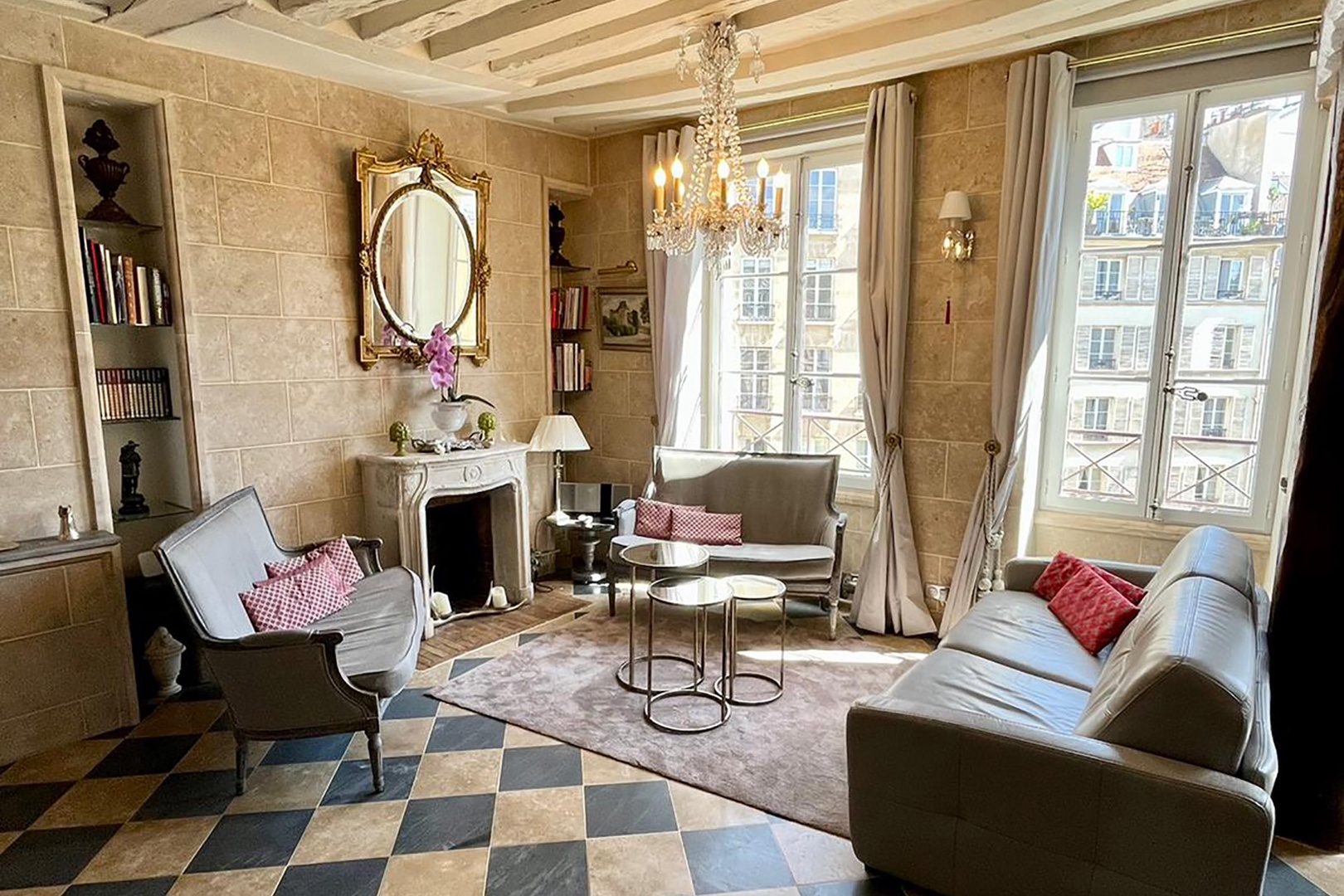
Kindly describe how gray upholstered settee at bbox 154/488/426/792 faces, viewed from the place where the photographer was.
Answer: facing to the right of the viewer

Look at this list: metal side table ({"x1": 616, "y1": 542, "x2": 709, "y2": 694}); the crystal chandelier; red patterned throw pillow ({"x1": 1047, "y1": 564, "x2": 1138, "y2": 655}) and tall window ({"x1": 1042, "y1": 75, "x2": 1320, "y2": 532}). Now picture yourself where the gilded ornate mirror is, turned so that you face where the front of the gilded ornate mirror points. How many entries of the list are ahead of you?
4

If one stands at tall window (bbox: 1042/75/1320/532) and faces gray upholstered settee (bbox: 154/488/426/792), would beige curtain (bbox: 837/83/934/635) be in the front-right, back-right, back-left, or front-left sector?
front-right

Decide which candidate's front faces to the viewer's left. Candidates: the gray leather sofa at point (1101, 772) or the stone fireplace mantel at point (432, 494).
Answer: the gray leather sofa

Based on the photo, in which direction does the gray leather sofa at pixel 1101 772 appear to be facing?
to the viewer's left

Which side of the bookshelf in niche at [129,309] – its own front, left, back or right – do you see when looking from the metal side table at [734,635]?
front

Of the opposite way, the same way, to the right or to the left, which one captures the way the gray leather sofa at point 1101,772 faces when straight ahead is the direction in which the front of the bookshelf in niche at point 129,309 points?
the opposite way

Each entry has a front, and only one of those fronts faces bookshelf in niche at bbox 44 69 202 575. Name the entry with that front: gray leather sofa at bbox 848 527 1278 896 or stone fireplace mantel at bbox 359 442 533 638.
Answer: the gray leather sofa

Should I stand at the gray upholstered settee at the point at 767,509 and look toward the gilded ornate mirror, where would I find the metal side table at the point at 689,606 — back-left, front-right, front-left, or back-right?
front-left

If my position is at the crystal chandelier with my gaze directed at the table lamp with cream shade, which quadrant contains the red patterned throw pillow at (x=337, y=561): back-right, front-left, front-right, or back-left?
front-left

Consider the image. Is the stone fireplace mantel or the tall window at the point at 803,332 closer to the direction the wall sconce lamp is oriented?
the stone fireplace mantel

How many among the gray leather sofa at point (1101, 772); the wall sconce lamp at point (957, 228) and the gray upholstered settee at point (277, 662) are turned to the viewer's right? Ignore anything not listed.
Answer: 1

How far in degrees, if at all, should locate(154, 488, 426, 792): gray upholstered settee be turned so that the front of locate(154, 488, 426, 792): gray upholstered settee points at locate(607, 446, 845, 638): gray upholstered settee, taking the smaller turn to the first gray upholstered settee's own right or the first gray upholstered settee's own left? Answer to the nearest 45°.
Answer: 0° — it already faces it

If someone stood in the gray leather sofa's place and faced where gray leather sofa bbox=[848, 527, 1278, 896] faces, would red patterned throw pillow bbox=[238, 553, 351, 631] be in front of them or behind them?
in front

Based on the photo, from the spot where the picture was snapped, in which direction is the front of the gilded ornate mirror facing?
facing the viewer and to the right of the viewer

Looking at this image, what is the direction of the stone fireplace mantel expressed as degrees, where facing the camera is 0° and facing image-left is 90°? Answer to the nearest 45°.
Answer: approximately 315°

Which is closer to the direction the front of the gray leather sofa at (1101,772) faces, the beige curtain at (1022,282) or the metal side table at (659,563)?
the metal side table

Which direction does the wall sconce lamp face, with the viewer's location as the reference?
facing the viewer and to the left of the viewer

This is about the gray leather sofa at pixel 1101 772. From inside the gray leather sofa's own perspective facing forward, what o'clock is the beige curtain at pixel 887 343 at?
The beige curtain is roughly at 2 o'clock from the gray leather sofa.
